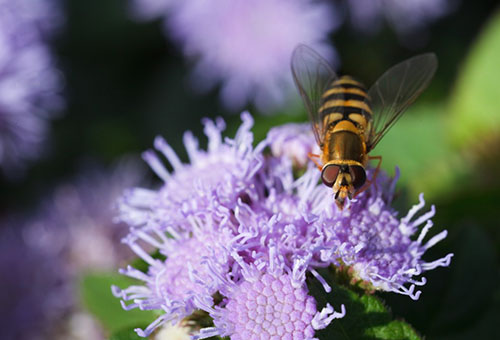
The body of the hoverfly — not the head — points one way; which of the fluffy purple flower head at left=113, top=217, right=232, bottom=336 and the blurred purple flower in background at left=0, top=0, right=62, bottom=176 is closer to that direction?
the fluffy purple flower head

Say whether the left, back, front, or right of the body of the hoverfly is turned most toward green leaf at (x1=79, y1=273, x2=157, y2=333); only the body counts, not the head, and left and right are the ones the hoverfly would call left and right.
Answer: right

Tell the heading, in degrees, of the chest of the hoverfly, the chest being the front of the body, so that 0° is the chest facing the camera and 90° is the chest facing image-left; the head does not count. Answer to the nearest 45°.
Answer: approximately 0°

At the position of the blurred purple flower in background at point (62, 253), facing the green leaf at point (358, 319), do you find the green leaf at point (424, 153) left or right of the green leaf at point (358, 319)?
left

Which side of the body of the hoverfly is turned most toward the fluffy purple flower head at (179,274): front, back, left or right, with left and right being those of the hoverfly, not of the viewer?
right

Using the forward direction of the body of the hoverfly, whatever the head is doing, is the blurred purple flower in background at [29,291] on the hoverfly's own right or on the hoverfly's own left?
on the hoverfly's own right

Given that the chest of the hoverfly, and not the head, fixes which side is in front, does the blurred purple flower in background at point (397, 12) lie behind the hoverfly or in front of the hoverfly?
behind
